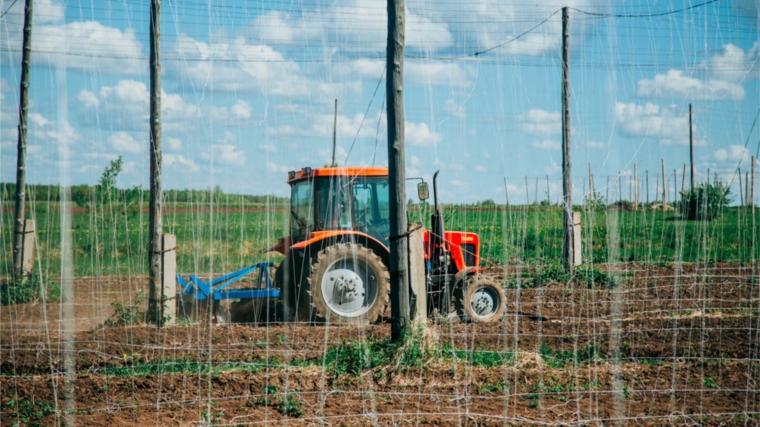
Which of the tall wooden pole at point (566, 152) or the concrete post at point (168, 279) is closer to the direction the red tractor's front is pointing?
the tall wooden pole

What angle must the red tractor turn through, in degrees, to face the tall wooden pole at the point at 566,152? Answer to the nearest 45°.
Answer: approximately 45° to its left

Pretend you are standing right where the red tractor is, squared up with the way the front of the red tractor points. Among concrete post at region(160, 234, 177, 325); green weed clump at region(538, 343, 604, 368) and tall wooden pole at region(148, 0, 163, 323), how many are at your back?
2

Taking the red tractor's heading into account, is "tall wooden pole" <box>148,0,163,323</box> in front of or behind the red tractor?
behind

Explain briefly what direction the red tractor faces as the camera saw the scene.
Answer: facing to the right of the viewer

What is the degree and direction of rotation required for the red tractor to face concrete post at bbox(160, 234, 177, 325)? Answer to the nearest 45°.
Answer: approximately 180°

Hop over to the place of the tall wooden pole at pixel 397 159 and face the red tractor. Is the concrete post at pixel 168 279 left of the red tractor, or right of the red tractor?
left

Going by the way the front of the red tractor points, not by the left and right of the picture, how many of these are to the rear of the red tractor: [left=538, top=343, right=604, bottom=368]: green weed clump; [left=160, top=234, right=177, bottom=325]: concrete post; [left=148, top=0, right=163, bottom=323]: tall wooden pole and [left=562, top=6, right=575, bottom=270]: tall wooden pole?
2

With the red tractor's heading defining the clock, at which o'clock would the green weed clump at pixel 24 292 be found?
The green weed clump is roughly at 7 o'clock from the red tractor.

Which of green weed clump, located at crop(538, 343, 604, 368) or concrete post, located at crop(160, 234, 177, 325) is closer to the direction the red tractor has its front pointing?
the green weed clump
